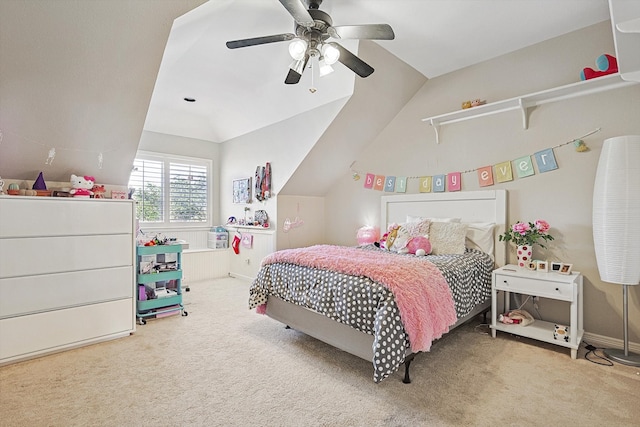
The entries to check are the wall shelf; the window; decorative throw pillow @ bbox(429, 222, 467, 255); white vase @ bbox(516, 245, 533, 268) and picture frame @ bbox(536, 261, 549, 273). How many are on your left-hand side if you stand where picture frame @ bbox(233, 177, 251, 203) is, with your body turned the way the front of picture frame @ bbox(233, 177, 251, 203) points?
4

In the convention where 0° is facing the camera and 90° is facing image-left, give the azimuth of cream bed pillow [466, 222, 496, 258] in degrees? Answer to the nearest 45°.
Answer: approximately 45°

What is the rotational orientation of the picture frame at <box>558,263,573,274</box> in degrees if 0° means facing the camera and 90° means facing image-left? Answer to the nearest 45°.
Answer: approximately 45°
